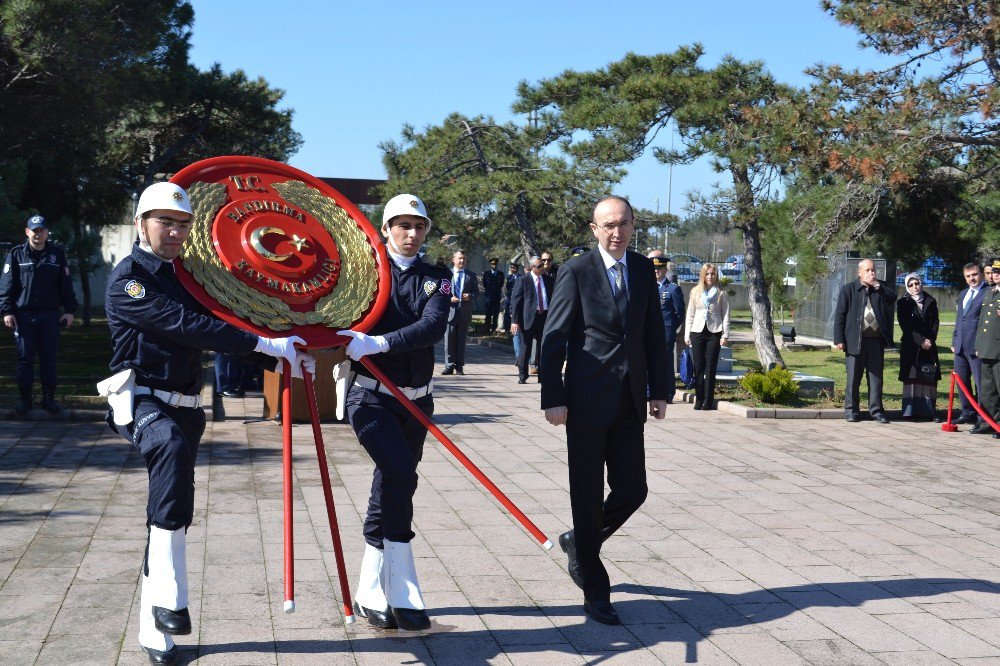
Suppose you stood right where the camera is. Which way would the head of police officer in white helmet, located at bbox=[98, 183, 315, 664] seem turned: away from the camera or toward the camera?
toward the camera

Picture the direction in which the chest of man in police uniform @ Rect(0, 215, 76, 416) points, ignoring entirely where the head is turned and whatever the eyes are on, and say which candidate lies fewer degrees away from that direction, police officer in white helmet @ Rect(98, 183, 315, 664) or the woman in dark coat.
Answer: the police officer in white helmet

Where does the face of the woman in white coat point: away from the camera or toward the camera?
toward the camera

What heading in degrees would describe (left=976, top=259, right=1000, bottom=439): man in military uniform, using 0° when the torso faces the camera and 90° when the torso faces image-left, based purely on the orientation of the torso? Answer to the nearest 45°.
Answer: approximately 45°

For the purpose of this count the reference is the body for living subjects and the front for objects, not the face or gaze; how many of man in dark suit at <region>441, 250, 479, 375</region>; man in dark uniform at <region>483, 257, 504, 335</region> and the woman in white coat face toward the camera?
3

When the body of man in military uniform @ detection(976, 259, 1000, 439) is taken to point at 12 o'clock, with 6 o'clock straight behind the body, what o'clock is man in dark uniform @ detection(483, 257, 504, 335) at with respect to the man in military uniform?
The man in dark uniform is roughly at 3 o'clock from the man in military uniform.

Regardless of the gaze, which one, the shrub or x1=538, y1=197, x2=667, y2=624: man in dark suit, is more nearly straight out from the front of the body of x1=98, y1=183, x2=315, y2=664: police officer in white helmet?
the man in dark suit

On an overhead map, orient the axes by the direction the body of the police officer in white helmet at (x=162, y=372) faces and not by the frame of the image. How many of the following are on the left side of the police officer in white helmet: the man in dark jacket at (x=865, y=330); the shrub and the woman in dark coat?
3

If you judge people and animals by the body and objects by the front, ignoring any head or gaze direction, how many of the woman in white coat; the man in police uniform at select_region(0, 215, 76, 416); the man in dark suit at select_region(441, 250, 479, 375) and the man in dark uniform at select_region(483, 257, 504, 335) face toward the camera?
4

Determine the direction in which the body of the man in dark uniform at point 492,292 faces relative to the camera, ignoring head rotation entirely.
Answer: toward the camera

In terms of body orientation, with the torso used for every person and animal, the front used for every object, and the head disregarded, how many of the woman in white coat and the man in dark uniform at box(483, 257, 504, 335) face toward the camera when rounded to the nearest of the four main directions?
2

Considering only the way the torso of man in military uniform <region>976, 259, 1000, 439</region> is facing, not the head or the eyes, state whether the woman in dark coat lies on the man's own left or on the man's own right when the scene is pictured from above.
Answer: on the man's own right

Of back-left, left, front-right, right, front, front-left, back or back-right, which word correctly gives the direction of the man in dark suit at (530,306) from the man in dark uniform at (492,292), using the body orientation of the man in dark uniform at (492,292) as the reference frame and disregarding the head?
front

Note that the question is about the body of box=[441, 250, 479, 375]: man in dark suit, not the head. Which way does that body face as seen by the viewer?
toward the camera

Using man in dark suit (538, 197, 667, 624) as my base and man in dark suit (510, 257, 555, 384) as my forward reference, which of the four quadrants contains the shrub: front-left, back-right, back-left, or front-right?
front-right

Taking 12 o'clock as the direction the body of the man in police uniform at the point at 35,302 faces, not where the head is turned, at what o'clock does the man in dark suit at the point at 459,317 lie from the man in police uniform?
The man in dark suit is roughly at 8 o'clock from the man in police uniform.
